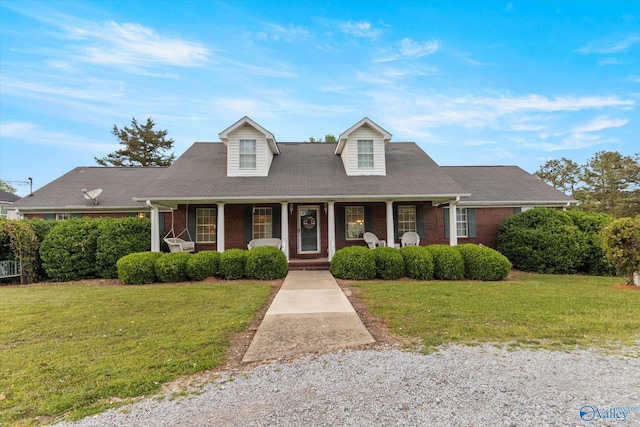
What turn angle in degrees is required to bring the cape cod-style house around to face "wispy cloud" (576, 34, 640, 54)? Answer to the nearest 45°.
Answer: approximately 90° to its left

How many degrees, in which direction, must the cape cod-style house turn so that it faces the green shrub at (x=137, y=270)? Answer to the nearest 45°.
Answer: approximately 45° to its right

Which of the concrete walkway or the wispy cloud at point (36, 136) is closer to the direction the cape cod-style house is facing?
the concrete walkway

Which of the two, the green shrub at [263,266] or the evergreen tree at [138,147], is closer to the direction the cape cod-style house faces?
the green shrub

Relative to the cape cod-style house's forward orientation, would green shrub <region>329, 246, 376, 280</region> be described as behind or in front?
in front

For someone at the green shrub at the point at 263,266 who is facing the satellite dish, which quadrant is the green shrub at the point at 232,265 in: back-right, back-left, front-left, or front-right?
front-left

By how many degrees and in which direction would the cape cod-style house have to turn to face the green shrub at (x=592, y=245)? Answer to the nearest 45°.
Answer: approximately 90° to its left

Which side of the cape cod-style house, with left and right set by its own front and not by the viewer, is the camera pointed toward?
front

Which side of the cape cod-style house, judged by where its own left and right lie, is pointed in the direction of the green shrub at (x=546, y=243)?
left
